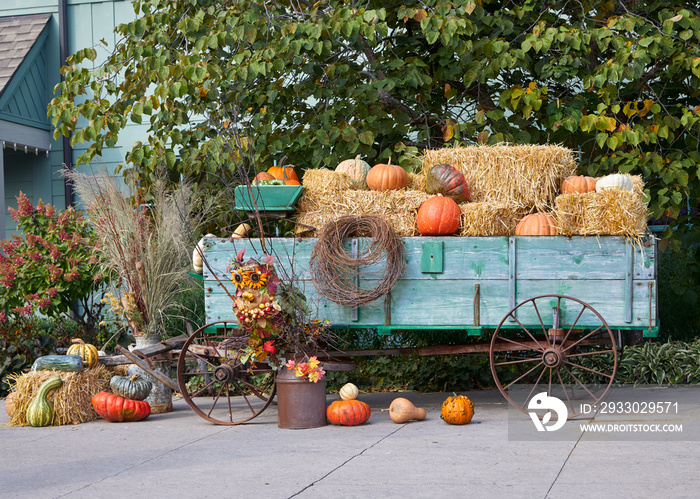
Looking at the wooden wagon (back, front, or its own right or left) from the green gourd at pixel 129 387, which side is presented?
front

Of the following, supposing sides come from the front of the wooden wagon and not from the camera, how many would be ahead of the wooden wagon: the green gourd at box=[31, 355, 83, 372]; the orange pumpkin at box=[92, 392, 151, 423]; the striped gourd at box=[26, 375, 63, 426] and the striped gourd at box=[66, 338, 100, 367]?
4

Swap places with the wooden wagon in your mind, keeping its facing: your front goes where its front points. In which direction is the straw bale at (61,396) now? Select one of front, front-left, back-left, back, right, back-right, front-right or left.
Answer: front

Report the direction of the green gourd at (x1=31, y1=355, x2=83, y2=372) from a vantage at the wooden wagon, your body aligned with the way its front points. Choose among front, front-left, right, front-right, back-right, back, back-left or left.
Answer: front

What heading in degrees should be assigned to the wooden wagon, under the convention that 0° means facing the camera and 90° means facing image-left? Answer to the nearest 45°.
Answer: approximately 90°

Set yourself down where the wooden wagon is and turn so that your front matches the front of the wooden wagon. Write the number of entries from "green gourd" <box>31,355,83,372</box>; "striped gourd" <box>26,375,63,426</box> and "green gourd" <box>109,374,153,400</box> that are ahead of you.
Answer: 3

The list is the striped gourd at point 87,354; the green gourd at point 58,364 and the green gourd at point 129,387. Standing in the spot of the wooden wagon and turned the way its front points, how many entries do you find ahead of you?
3
